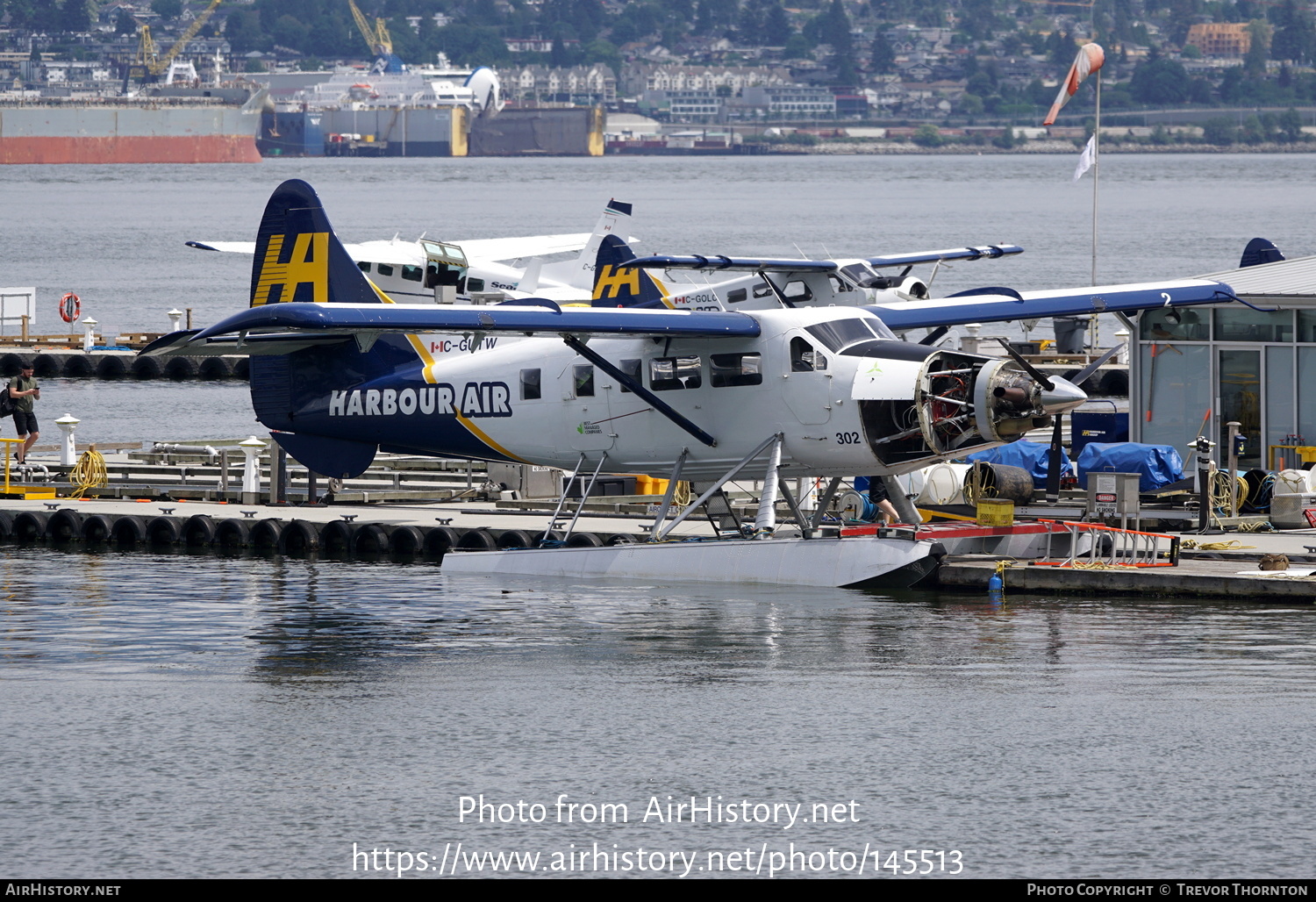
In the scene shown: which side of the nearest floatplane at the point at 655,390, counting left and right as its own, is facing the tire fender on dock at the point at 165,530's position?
back

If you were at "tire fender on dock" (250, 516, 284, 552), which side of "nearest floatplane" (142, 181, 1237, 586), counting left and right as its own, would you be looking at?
back

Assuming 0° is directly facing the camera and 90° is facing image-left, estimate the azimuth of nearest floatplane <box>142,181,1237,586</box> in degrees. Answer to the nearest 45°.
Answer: approximately 315°

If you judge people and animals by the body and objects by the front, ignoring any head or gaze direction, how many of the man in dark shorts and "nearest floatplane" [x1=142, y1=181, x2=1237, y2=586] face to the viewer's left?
0

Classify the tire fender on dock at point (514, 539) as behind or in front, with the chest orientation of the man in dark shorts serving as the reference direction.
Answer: in front

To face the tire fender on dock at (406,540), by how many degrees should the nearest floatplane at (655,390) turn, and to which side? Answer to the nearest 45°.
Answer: approximately 180°

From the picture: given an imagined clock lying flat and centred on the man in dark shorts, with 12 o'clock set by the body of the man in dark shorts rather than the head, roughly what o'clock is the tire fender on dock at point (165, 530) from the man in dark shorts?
The tire fender on dock is roughly at 1 o'clock from the man in dark shorts.

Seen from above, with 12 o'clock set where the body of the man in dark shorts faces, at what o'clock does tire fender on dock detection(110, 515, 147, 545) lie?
The tire fender on dock is roughly at 1 o'clock from the man in dark shorts.
